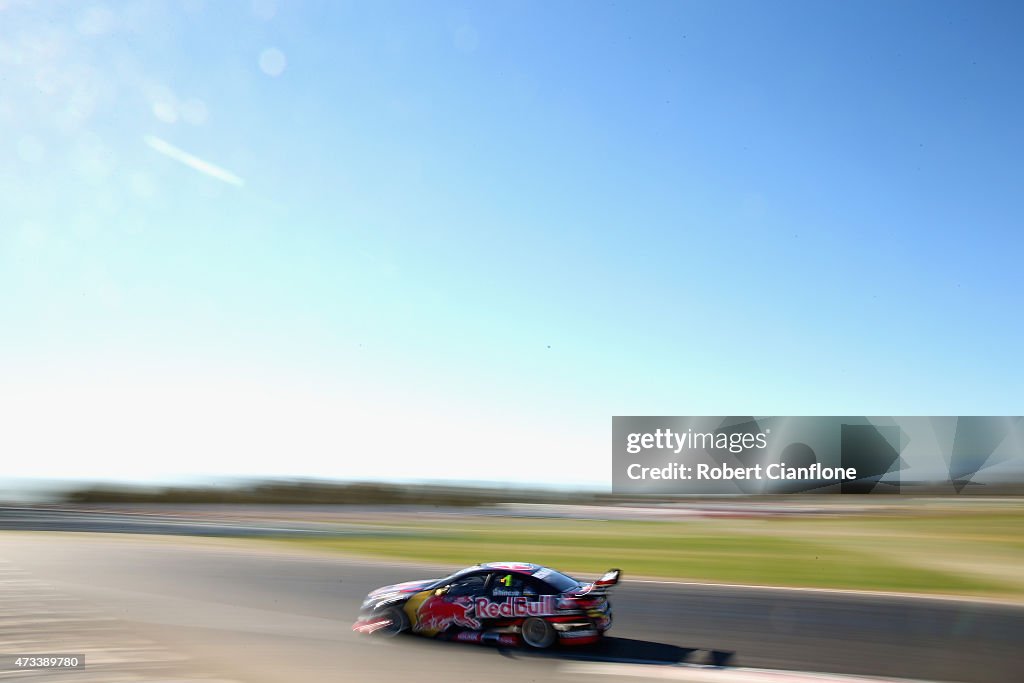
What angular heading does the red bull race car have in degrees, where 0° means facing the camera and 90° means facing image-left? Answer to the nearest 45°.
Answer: approximately 90°
